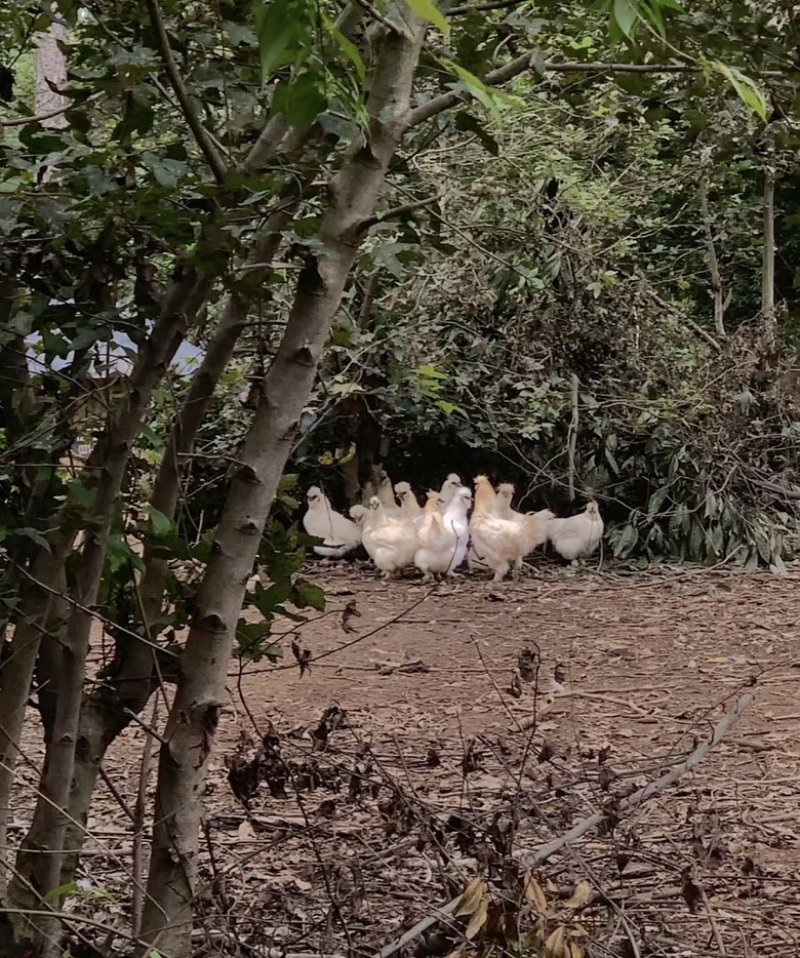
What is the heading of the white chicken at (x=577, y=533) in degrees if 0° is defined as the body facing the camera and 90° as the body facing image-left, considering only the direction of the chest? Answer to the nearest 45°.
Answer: approximately 270°

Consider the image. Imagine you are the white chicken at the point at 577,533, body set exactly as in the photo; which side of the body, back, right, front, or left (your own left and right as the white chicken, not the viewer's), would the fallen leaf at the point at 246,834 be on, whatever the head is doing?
right

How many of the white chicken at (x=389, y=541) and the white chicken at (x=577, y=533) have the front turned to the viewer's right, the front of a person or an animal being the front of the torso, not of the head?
1

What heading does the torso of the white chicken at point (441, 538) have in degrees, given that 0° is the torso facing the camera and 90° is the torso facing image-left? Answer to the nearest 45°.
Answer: approximately 315°

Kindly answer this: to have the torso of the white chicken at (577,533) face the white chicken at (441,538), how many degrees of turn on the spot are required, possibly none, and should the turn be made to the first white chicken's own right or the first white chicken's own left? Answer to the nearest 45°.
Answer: approximately 135° to the first white chicken's own right

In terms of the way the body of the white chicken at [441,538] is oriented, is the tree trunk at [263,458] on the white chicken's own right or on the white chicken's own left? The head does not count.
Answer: on the white chicken's own right

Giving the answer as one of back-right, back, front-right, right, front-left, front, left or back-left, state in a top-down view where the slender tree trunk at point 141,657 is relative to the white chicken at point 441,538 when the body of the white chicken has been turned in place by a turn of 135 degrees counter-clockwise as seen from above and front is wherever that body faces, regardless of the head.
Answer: back

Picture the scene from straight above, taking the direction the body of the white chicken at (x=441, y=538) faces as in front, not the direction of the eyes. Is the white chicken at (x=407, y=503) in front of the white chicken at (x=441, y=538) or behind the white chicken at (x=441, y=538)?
behind

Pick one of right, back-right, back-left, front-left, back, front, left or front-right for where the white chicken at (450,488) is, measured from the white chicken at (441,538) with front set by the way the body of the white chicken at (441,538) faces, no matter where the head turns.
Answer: back-left

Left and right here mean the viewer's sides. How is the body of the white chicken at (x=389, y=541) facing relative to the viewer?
facing the viewer and to the left of the viewer

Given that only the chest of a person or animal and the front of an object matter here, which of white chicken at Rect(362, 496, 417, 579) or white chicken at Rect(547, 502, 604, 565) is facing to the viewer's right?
white chicken at Rect(547, 502, 604, 565)

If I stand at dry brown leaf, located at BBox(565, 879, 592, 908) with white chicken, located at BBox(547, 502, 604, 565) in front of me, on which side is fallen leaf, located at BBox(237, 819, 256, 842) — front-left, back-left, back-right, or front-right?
front-left

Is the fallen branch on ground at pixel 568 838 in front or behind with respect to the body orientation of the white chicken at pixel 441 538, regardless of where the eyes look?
in front
